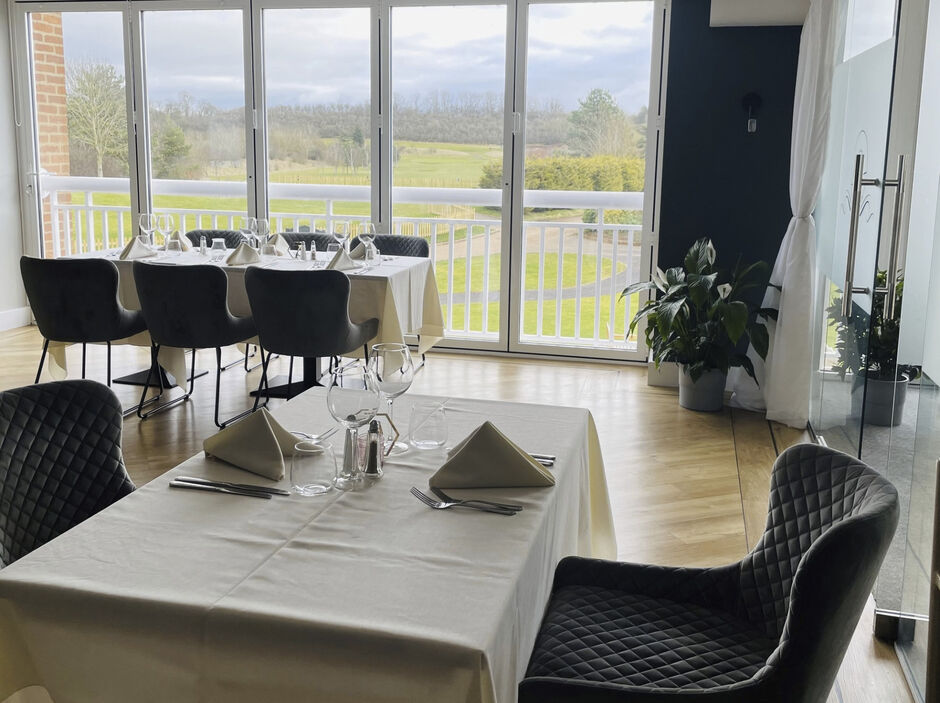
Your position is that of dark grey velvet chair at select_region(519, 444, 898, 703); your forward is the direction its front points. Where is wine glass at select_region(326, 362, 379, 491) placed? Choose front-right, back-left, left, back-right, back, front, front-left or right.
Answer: front

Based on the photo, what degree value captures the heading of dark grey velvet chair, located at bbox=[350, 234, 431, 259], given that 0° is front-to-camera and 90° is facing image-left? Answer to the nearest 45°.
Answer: approximately 45°

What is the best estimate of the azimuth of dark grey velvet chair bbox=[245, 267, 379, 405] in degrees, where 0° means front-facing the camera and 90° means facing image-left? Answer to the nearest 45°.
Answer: approximately 225°

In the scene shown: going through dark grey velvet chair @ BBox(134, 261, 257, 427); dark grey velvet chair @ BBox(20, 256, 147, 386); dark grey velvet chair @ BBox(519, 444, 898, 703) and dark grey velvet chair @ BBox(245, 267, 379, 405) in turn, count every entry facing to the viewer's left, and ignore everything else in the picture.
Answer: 1

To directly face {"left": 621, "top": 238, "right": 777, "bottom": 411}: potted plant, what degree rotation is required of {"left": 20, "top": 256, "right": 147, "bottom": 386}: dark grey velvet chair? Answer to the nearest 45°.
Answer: approximately 45° to its right

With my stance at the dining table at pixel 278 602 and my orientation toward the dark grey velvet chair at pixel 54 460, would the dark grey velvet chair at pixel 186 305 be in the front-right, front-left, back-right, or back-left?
front-right

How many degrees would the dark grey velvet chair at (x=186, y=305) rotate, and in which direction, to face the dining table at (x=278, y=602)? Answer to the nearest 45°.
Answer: approximately 135° to its right

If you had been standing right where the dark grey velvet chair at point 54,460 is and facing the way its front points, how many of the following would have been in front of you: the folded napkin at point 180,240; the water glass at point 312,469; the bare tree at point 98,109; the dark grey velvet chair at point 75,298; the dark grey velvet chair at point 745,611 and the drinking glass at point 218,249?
2

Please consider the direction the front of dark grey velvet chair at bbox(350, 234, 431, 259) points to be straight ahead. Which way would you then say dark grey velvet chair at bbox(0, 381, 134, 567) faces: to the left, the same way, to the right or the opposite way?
to the left

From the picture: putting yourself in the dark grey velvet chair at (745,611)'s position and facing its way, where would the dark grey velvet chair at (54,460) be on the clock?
the dark grey velvet chair at (54,460) is roughly at 12 o'clock from the dark grey velvet chair at (745,611).

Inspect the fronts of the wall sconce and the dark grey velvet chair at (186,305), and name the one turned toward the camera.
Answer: the wall sconce

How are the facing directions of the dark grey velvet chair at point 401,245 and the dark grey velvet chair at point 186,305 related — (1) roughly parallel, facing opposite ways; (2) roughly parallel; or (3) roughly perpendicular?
roughly parallel, facing opposite ways

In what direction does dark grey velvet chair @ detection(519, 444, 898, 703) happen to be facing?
to the viewer's left

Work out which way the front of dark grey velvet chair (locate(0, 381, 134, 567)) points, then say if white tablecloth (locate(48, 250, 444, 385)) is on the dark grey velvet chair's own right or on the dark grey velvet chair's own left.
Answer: on the dark grey velvet chair's own left

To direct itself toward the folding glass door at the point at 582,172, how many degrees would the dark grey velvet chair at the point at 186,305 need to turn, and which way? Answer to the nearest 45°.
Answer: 0° — it already faces it

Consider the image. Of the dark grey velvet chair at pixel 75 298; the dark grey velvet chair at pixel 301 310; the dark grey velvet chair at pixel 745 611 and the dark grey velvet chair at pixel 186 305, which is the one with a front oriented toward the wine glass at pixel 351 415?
the dark grey velvet chair at pixel 745 611

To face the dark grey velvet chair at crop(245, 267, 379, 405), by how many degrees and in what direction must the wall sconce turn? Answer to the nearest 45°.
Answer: approximately 45° to its right

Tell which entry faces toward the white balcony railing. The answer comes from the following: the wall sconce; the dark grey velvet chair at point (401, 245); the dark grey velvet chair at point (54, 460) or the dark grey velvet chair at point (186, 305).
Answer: the dark grey velvet chair at point (186, 305)

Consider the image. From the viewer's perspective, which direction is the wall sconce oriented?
toward the camera

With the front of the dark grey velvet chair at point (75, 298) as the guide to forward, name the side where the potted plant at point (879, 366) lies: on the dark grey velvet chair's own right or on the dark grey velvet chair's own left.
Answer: on the dark grey velvet chair's own right

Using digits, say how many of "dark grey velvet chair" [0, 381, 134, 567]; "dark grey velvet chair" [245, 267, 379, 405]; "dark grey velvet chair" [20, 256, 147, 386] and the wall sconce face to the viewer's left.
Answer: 0

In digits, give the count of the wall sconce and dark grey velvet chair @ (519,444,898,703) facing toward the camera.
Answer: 1

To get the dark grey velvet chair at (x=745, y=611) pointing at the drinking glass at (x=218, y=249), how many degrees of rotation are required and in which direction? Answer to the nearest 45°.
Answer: approximately 45° to its right
